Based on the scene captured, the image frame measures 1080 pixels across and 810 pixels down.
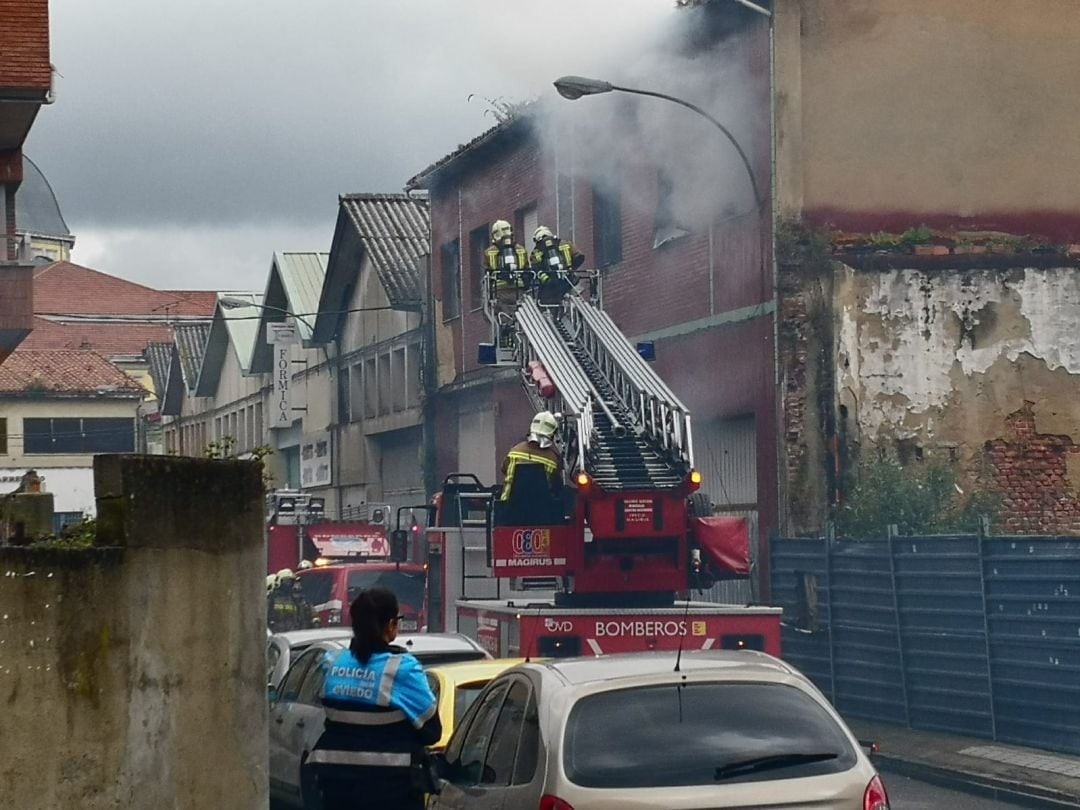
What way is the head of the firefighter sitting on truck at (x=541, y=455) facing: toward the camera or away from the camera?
away from the camera

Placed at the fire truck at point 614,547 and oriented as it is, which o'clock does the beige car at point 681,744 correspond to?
The beige car is roughly at 6 o'clock from the fire truck.

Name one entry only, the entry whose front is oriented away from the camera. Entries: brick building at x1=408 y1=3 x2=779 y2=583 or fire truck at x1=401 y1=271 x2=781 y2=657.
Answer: the fire truck

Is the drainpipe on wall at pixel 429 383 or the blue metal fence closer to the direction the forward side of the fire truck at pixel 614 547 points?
the drainpipe on wall

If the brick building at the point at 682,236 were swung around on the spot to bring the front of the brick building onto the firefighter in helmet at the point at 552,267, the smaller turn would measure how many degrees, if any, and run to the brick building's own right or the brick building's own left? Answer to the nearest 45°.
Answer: approximately 45° to the brick building's own left

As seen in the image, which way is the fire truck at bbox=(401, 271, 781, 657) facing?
away from the camera

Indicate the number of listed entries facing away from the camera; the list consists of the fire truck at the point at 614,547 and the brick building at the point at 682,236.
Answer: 1

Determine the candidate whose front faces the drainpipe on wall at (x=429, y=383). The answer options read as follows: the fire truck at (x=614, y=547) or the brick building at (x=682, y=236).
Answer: the fire truck

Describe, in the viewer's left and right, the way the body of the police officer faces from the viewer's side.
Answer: facing away from the viewer and to the right of the viewer

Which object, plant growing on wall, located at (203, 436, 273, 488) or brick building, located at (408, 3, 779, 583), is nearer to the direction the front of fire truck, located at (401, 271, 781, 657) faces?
the brick building

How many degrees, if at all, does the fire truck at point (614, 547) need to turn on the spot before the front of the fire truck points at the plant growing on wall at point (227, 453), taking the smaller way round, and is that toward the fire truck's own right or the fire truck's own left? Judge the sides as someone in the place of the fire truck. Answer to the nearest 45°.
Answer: approximately 180°

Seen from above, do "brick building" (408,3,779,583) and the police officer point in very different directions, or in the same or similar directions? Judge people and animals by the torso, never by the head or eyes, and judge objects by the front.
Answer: very different directions
